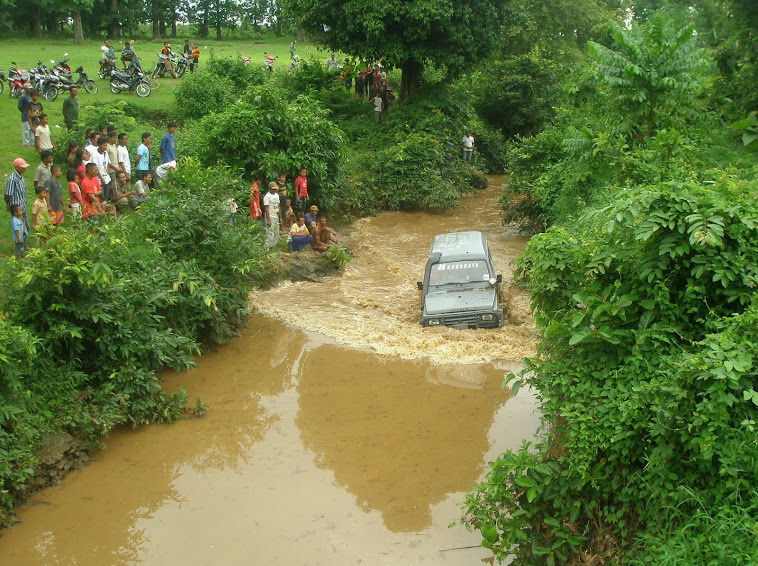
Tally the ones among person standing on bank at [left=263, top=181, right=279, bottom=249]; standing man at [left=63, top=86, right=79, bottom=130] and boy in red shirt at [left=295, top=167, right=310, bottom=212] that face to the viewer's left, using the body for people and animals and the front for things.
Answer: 0

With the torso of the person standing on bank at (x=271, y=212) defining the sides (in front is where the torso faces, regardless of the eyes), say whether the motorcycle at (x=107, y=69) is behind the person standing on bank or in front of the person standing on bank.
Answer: behind

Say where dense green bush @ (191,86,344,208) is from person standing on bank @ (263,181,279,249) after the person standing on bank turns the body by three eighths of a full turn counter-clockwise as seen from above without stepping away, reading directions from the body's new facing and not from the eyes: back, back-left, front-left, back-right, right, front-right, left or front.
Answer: front

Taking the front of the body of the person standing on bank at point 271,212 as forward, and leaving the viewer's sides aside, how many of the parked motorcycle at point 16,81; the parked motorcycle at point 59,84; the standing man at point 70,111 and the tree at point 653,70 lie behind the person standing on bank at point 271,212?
3

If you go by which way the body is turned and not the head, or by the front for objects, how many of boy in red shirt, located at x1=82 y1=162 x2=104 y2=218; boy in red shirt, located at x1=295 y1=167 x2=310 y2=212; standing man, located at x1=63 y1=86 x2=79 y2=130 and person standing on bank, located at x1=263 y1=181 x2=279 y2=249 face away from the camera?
0

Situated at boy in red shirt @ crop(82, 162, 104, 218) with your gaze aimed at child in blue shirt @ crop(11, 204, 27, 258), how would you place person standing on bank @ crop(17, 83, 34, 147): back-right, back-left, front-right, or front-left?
back-right

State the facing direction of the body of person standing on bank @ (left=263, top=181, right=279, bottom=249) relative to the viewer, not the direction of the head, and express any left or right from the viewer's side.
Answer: facing the viewer and to the right of the viewer

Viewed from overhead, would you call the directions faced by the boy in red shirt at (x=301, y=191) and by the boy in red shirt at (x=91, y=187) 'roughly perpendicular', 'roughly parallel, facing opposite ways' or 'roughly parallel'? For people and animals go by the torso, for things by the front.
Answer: roughly parallel

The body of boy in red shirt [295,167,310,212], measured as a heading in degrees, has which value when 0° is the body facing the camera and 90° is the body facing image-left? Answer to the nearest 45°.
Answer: approximately 315°

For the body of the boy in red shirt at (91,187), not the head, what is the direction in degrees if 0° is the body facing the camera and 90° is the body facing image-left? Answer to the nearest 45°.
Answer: approximately 315°

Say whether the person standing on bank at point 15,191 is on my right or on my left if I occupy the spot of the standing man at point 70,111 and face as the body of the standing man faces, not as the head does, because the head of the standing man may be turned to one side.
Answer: on my right

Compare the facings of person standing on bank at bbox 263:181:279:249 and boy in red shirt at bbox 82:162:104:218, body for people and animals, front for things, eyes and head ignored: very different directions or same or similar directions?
same or similar directions

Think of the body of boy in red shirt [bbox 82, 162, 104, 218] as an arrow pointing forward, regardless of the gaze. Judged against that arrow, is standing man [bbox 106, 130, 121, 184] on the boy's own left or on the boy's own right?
on the boy's own left

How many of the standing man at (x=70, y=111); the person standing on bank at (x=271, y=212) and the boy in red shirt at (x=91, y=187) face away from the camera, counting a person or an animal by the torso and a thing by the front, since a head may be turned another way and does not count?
0

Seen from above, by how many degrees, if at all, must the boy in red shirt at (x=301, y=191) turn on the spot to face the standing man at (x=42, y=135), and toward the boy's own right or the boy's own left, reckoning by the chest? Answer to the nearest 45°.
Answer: approximately 135° to the boy's own right

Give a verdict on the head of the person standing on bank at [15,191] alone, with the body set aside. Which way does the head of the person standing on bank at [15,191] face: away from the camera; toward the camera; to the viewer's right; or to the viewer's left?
to the viewer's right

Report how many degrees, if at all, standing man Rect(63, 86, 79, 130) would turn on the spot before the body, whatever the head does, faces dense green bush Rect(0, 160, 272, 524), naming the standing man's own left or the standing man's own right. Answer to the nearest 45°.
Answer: approximately 45° to the standing man's own right

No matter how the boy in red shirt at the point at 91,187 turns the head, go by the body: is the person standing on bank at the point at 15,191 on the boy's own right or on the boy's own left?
on the boy's own right

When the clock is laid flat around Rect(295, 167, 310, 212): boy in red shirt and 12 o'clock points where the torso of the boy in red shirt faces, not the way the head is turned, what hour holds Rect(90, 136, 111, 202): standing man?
The standing man is roughly at 3 o'clock from the boy in red shirt.
